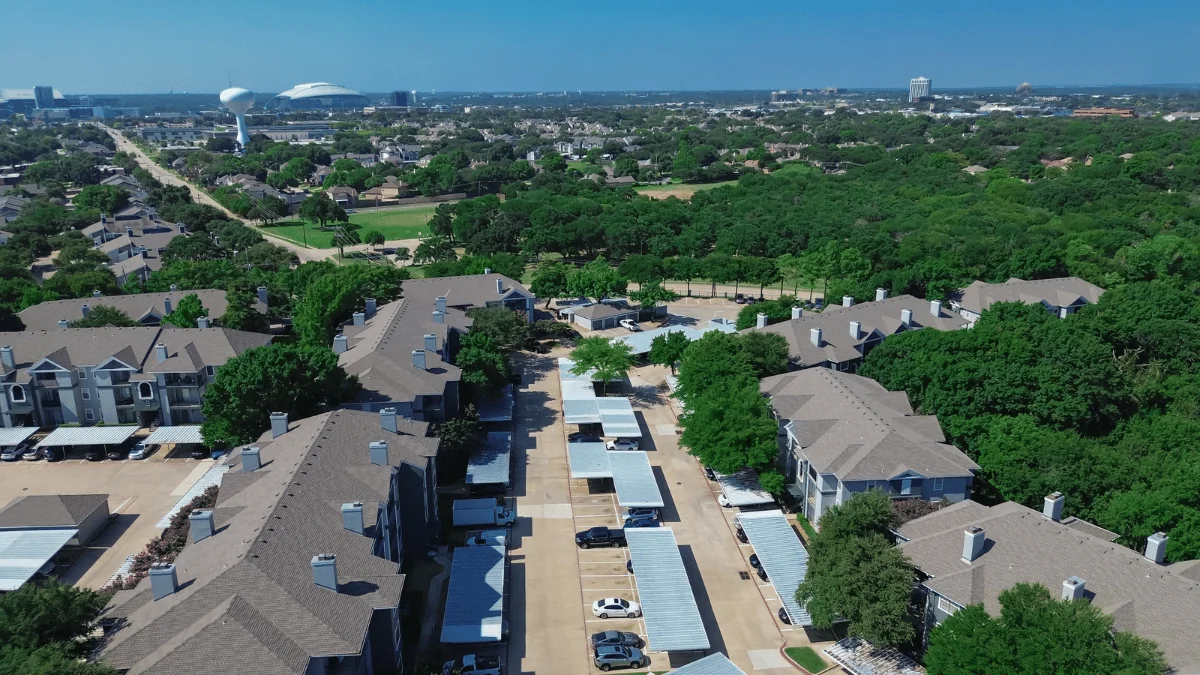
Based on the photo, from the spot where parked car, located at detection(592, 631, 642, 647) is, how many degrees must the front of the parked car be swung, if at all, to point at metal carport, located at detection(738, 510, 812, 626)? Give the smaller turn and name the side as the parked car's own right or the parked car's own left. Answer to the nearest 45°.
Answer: approximately 45° to the parked car's own left

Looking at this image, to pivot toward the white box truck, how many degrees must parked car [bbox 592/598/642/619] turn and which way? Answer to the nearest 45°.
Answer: approximately 135° to its left

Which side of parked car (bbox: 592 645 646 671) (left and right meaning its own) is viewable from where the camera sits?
right

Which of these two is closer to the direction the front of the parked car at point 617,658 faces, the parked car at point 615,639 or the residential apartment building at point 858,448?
the residential apartment building

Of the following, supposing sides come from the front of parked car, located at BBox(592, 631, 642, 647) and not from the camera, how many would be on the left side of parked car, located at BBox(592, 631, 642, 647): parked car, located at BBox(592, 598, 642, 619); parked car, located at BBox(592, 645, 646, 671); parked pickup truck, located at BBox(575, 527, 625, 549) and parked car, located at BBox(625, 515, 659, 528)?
3

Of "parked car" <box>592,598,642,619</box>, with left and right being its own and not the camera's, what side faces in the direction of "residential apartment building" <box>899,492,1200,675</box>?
front

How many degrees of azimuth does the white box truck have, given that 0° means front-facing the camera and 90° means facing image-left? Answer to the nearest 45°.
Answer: approximately 270°

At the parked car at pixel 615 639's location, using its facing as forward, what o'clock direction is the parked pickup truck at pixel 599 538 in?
the parked pickup truck at pixel 599 538 is roughly at 9 o'clock from the parked car at pixel 615 639.

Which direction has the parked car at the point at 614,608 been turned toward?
to the viewer's right
